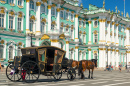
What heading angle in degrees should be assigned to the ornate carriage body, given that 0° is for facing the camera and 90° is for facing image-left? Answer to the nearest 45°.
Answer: approximately 225°
